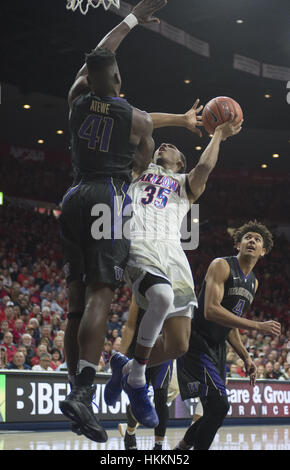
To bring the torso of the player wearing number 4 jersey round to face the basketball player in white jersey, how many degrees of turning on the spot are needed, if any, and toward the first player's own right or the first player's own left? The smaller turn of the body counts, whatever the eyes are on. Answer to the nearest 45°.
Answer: approximately 45° to the first player's own right

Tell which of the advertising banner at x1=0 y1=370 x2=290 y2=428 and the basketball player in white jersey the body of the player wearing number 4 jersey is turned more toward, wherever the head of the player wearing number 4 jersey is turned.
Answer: the basketball player in white jersey

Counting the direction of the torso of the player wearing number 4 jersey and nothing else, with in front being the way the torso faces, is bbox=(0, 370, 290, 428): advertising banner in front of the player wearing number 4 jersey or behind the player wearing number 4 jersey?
behind
